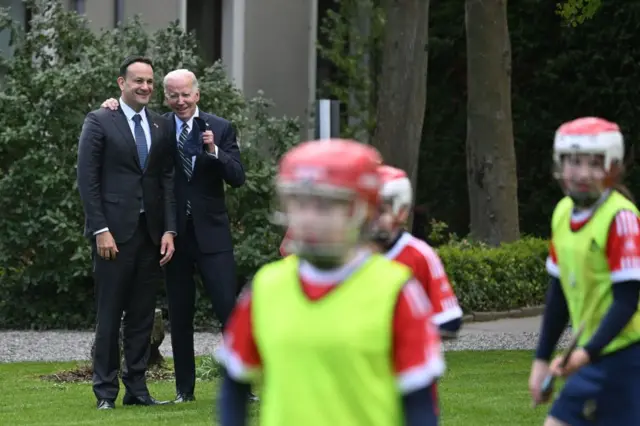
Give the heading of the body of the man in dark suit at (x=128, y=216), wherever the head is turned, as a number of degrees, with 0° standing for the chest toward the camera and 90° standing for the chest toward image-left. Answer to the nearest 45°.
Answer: approximately 315°

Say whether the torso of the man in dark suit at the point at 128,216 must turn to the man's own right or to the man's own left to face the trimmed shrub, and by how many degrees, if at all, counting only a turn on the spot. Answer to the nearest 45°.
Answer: approximately 90° to the man's own left

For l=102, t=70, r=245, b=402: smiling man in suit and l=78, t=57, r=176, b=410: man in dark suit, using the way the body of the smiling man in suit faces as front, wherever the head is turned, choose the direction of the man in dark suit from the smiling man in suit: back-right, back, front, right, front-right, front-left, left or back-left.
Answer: right

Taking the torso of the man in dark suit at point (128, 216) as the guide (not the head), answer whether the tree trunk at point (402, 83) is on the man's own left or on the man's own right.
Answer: on the man's own left

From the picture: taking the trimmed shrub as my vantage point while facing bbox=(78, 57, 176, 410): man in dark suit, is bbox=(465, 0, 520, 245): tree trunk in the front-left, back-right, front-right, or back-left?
back-right

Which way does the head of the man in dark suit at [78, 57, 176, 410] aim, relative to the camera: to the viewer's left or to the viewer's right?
to the viewer's right

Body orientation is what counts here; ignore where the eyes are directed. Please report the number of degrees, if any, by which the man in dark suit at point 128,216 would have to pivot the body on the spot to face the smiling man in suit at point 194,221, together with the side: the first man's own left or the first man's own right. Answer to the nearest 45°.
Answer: approximately 45° to the first man's own left

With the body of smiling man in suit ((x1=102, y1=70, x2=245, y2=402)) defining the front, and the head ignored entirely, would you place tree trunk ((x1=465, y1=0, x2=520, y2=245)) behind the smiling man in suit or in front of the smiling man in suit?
behind

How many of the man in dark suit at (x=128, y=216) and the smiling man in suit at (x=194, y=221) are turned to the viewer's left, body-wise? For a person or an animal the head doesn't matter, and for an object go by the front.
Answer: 0

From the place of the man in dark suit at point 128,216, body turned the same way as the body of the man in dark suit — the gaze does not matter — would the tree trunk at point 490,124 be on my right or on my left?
on my left

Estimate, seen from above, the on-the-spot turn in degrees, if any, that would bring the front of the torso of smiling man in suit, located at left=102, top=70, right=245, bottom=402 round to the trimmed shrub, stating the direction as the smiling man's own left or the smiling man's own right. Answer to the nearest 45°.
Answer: approximately 135° to the smiling man's own left

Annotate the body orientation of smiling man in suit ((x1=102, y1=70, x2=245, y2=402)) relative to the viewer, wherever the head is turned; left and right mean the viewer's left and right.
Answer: facing the viewer
